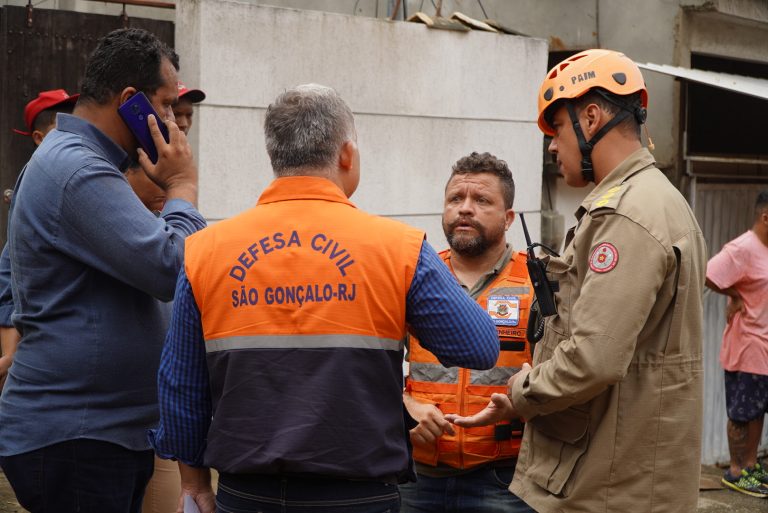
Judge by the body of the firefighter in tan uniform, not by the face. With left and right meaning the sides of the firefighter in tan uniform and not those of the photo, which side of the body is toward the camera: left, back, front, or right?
left

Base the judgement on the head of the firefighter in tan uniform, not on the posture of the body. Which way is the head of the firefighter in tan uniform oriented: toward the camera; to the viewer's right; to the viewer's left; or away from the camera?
to the viewer's left

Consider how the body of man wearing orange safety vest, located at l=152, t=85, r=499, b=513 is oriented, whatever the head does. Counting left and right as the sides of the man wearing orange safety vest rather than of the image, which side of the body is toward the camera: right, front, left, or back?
back

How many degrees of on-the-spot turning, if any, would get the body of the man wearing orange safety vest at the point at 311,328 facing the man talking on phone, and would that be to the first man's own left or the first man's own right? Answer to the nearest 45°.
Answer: approximately 45° to the first man's own left

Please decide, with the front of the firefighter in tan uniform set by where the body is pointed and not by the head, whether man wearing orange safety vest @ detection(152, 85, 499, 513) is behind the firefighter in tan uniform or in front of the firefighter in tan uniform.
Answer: in front

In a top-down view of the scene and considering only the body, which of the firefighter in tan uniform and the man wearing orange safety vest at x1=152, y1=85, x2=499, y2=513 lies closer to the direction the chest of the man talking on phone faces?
the firefighter in tan uniform

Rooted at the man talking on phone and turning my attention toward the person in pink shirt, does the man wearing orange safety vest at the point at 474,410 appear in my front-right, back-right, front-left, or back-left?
front-right

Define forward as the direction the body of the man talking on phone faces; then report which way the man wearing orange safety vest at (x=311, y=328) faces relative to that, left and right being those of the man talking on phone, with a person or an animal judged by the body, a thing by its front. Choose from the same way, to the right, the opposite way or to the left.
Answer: to the left

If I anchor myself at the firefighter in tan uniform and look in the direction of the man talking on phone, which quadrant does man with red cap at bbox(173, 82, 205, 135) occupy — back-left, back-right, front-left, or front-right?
front-right

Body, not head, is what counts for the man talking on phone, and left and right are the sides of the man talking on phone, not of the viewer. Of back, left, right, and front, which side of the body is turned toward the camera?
right
